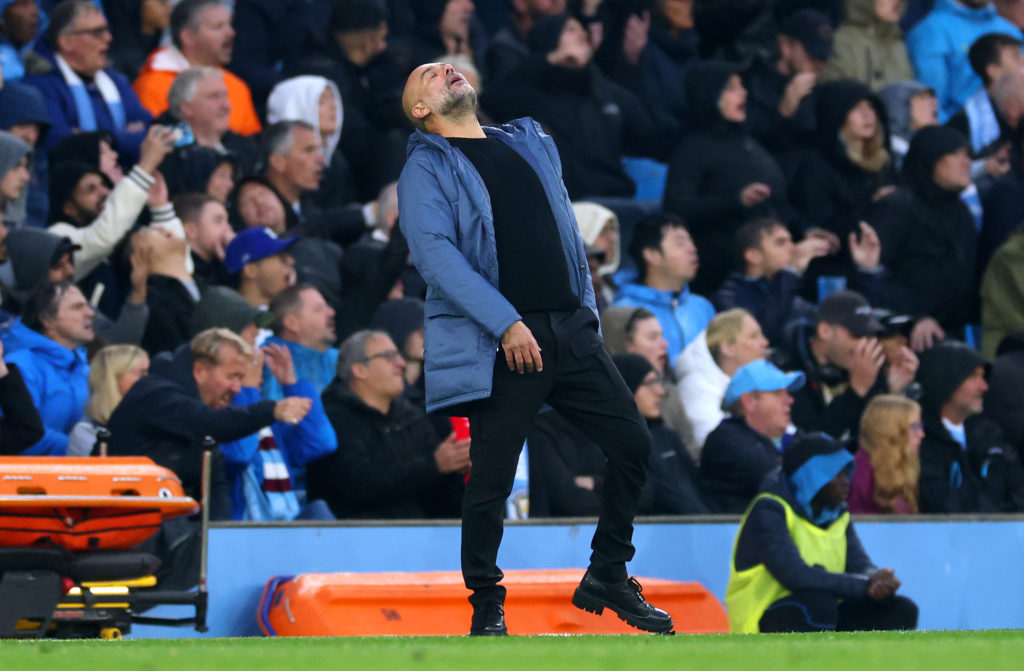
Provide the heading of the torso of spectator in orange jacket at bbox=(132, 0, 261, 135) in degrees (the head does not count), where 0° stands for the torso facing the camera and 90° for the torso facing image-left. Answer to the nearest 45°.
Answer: approximately 315°

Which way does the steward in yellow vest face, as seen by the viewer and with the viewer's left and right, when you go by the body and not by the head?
facing the viewer and to the right of the viewer

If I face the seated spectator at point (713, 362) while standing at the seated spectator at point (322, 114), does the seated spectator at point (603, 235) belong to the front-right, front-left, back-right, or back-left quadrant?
front-left

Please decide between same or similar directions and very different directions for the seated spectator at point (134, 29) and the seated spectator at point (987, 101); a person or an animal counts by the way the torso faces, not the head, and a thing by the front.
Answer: same or similar directions

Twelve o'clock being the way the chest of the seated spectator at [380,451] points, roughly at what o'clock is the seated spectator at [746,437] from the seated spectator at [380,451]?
the seated spectator at [746,437] is roughly at 10 o'clock from the seated spectator at [380,451].

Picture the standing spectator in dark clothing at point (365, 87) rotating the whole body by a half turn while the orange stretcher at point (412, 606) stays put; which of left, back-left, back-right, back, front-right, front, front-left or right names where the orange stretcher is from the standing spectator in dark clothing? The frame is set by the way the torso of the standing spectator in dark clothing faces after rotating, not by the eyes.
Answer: back-left

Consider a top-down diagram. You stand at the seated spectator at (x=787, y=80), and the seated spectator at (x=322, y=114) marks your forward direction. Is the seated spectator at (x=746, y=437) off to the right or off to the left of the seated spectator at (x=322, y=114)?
left

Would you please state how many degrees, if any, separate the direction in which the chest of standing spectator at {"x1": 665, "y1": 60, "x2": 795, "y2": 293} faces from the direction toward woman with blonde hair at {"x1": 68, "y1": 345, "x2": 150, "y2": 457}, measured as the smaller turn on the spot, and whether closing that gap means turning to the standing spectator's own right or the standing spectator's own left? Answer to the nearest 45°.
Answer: approximately 90° to the standing spectator's own right

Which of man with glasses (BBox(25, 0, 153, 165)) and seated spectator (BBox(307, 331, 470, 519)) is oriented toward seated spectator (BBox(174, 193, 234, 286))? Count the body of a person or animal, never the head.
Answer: the man with glasses

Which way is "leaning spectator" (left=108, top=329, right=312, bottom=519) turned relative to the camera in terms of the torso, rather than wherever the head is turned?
to the viewer's right

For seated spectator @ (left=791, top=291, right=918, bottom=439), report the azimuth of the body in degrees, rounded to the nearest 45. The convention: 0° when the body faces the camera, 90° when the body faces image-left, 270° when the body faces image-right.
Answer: approximately 315°

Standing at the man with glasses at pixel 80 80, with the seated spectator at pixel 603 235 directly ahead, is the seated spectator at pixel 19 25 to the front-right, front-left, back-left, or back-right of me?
back-left

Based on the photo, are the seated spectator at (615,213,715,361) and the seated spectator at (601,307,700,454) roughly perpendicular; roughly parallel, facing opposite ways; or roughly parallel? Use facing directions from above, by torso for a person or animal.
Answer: roughly parallel

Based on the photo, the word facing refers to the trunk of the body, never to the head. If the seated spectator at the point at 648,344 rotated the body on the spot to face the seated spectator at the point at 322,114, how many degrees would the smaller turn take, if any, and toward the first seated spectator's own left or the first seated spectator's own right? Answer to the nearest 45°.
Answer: approximately 180°

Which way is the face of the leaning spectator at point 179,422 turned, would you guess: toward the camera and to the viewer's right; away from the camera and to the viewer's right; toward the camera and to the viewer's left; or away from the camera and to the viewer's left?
toward the camera and to the viewer's right
